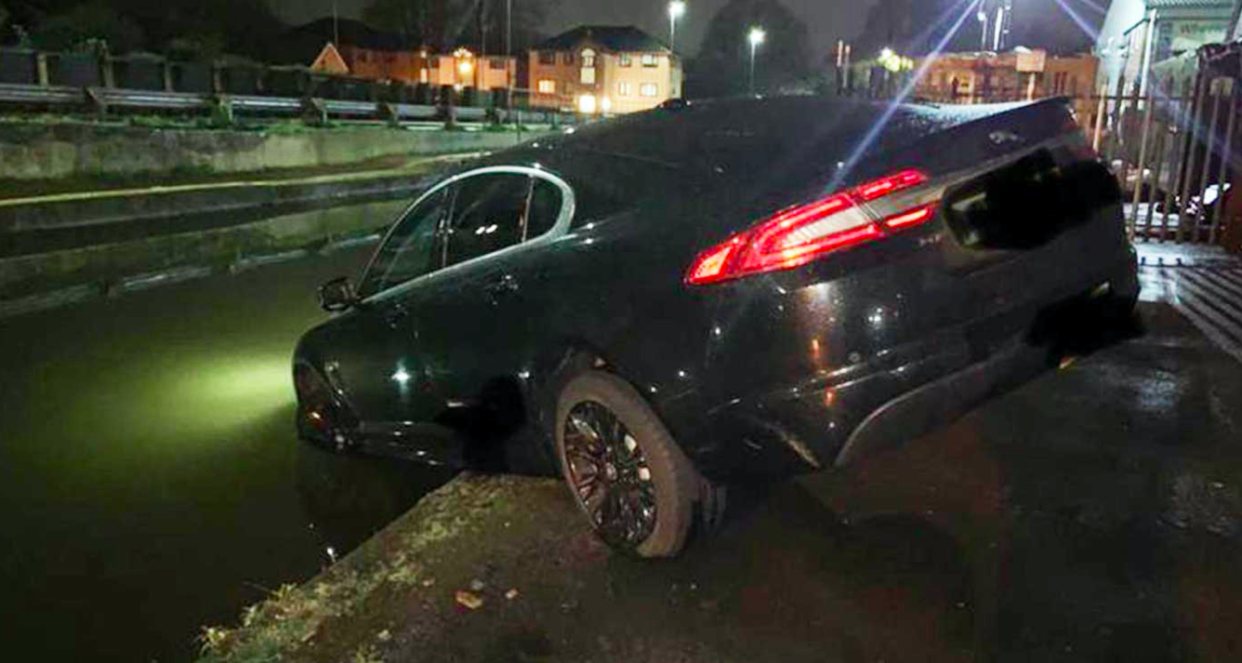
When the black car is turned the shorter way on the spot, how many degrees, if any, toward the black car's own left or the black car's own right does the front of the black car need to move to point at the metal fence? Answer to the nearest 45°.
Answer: approximately 90° to the black car's own right

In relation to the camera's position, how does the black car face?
facing away from the viewer and to the left of the viewer

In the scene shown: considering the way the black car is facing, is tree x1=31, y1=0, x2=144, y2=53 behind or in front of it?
in front

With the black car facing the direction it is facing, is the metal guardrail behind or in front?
in front

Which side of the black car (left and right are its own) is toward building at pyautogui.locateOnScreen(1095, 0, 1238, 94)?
right

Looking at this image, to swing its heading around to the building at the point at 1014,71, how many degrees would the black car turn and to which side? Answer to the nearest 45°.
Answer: approximately 45° to its right

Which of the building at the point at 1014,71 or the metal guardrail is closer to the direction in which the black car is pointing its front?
the metal guardrail

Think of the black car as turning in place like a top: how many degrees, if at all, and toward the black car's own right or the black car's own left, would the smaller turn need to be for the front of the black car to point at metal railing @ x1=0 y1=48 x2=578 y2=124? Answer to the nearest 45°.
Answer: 0° — it already faces it

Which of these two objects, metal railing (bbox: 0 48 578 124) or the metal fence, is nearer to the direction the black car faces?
the metal railing
